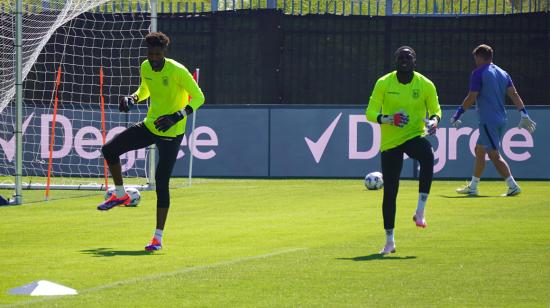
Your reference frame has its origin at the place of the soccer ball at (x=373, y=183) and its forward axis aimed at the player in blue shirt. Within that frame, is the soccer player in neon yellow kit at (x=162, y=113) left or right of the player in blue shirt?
right

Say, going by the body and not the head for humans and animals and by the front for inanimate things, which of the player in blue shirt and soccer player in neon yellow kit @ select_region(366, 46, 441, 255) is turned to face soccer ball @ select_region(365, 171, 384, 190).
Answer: the player in blue shirt

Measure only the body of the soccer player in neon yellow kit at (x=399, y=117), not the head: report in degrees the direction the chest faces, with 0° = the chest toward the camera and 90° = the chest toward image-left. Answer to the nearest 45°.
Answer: approximately 0°

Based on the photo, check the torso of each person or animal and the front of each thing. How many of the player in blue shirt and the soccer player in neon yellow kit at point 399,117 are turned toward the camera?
1

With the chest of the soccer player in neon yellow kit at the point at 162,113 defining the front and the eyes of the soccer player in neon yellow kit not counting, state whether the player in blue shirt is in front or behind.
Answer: behind

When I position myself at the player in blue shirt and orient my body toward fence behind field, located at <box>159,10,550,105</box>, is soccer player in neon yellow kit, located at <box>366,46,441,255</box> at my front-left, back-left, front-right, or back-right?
back-left

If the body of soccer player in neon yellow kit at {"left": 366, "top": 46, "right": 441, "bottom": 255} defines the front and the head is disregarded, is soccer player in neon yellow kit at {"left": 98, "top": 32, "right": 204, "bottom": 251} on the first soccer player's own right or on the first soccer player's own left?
on the first soccer player's own right

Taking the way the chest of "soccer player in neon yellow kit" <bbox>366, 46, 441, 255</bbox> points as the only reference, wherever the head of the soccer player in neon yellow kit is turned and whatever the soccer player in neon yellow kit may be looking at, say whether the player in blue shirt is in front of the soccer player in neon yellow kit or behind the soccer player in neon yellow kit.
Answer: behind

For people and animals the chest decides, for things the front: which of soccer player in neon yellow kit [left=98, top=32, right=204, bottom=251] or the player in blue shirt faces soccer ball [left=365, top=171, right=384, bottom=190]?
the player in blue shirt

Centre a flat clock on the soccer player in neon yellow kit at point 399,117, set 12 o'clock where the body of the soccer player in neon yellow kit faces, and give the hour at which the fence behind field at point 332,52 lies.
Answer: The fence behind field is roughly at 6 o'clock from the soccer player in neon yellow kit.

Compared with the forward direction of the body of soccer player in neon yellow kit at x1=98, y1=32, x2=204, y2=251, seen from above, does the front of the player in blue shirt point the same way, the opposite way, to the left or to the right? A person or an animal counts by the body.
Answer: to the right

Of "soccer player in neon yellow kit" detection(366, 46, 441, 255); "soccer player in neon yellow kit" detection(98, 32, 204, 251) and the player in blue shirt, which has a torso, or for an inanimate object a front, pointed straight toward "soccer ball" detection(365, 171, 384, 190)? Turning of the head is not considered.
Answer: the player in blue shirt
